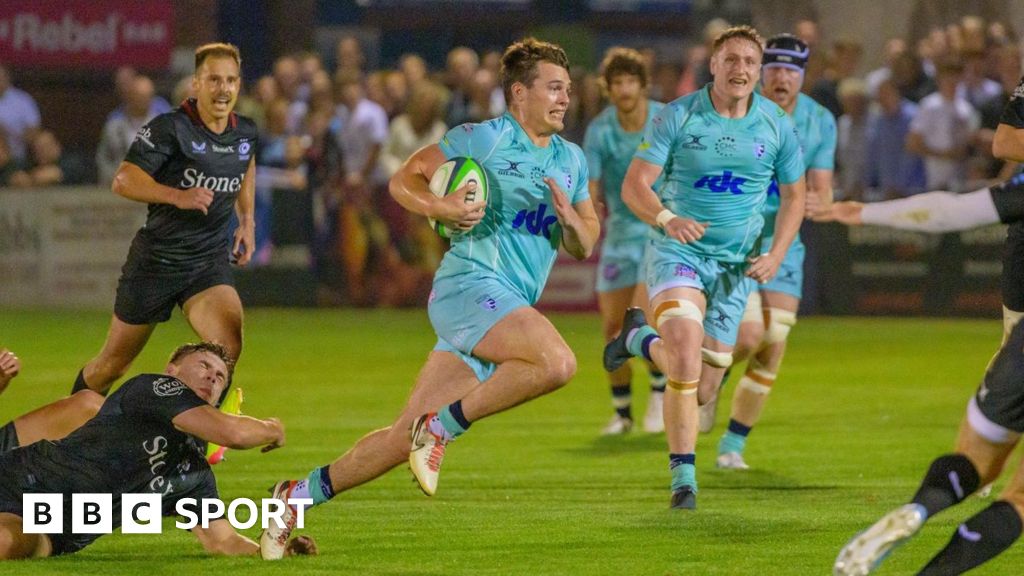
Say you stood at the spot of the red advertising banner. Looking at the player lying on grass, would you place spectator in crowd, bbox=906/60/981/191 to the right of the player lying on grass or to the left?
left

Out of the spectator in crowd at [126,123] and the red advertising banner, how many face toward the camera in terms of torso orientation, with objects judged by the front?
2

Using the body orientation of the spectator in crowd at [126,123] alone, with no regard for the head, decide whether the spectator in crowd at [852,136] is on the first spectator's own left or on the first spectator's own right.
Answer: on the first spectator's own left

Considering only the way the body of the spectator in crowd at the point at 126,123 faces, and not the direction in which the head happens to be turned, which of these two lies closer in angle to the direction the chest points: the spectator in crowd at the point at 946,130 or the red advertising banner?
the spectator in crowd

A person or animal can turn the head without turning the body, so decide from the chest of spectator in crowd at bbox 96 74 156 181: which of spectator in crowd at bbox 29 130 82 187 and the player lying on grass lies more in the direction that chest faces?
the player lying on grass

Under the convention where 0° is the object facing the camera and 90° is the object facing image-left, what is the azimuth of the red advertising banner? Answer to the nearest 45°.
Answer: approximately 0°

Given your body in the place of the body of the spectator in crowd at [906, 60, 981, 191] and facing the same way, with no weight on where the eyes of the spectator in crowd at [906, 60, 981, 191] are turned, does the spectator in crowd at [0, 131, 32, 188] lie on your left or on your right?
on your right

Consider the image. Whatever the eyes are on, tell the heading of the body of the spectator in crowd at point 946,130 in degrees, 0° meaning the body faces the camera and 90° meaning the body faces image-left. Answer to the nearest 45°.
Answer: approximately 0°

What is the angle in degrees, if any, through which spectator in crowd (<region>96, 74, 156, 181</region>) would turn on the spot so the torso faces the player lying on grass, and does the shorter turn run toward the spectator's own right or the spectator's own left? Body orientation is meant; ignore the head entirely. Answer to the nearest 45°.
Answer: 0° — they already face them
